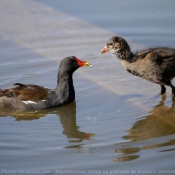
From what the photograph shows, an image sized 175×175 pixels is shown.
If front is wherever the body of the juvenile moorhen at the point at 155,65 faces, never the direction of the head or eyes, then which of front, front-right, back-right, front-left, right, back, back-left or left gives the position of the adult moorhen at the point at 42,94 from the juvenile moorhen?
front

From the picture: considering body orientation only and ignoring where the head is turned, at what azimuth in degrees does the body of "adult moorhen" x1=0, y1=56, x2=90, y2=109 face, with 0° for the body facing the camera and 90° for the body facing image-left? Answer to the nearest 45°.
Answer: approximately 270°

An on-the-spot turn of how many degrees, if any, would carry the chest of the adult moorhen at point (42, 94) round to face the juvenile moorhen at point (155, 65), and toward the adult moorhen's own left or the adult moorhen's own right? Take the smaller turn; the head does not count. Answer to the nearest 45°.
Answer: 0° — it already faces it

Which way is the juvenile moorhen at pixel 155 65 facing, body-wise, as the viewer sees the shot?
to the viewer's left

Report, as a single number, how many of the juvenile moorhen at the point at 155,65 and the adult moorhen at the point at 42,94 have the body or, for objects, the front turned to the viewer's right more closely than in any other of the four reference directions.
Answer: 1

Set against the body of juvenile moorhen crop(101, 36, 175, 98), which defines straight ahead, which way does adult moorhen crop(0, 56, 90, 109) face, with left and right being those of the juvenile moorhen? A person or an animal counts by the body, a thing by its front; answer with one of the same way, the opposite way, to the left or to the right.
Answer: the opposite way
